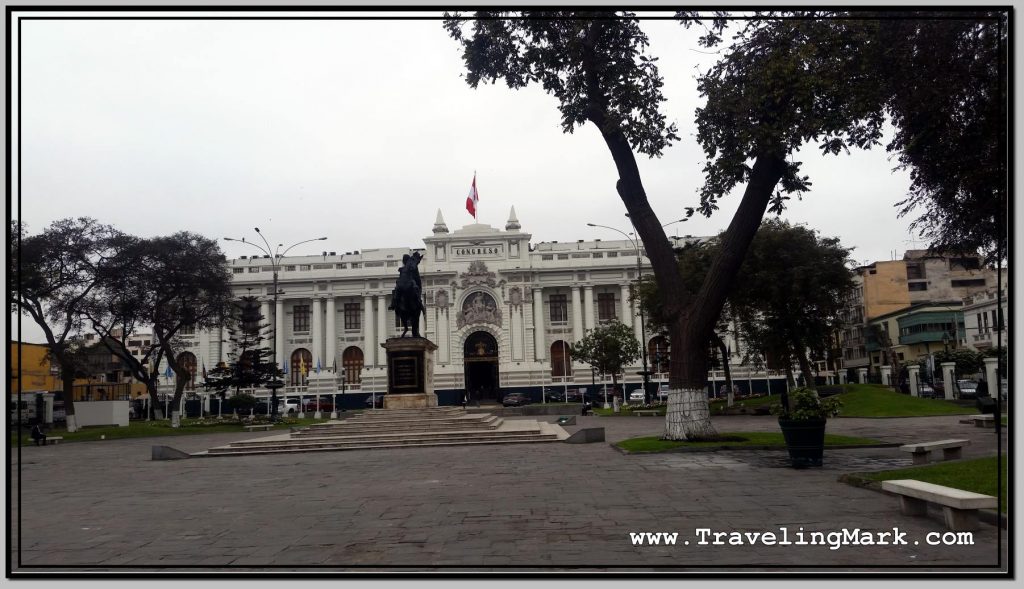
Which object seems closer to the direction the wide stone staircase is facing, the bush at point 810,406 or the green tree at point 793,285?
the bush

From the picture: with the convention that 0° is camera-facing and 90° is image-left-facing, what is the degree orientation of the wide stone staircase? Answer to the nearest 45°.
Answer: approximately 0°

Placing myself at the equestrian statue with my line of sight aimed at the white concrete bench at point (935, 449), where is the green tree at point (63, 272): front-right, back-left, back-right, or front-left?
back-right
